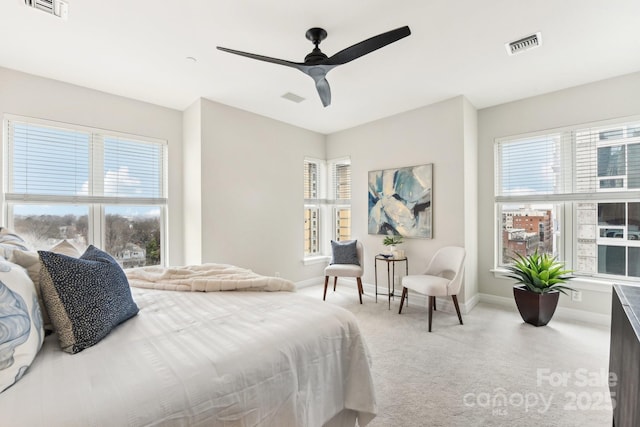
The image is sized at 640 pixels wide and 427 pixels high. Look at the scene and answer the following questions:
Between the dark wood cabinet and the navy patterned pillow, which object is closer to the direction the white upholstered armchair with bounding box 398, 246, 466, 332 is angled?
the navy patterned pillow

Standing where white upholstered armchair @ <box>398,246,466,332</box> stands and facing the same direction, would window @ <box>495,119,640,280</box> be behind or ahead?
behind

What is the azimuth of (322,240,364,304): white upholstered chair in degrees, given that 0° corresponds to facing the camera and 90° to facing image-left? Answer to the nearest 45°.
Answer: approximately 0°

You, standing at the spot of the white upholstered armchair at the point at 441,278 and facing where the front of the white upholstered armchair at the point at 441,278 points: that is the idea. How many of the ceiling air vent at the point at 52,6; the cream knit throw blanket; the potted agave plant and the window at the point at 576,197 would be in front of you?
2

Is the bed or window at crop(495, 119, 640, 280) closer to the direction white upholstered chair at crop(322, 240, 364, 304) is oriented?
the bed

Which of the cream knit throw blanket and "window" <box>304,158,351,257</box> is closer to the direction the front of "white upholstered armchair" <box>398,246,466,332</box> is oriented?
the cream knit throw blanket

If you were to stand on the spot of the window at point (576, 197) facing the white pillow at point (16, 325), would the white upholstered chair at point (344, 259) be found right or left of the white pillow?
right

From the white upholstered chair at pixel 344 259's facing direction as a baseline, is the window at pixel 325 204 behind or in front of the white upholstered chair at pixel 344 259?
behind

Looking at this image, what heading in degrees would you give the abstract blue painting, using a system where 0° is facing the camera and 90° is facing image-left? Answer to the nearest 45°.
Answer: approximately 45°

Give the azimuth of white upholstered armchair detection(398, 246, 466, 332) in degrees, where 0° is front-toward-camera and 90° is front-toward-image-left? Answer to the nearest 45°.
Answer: approximately 45°
